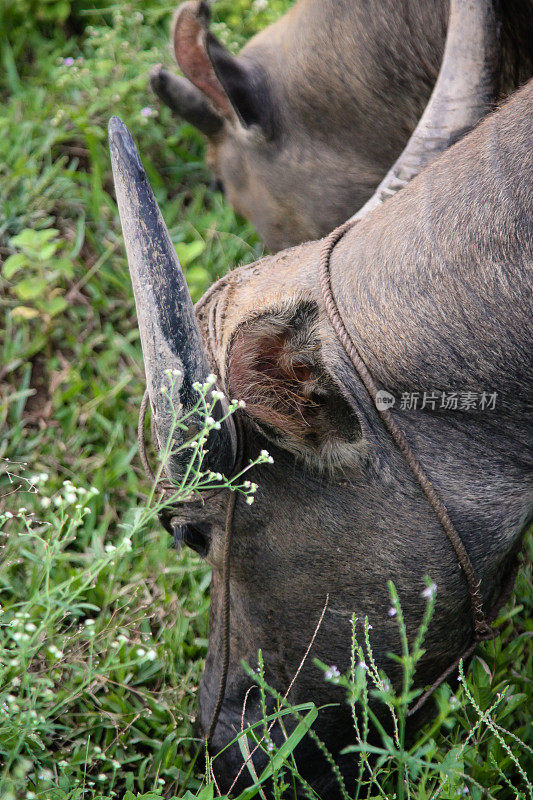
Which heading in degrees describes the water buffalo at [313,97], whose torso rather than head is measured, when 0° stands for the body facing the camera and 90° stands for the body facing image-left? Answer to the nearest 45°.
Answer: approximately 90°

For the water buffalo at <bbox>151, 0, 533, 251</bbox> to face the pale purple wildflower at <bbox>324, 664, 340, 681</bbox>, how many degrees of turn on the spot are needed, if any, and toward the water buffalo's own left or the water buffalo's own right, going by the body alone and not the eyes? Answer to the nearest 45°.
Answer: approximately 90° to the water buffalo's own left

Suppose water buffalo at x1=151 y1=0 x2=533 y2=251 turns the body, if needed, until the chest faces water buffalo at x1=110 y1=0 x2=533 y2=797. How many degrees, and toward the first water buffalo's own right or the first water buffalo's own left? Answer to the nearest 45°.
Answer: approximately 90° to the first water buffalo's own left
